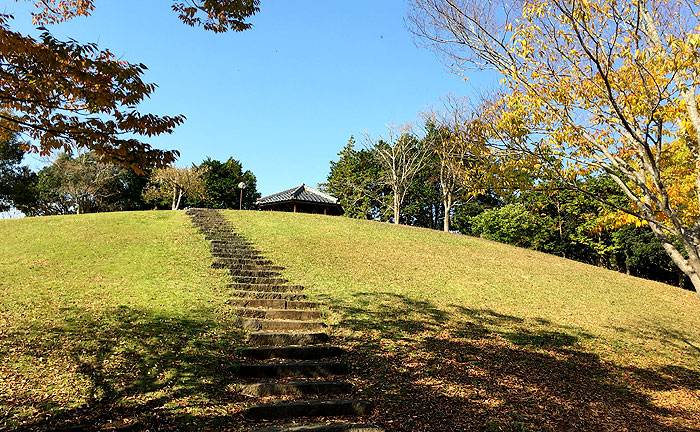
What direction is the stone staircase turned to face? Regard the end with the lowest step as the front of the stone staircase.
toward the camera

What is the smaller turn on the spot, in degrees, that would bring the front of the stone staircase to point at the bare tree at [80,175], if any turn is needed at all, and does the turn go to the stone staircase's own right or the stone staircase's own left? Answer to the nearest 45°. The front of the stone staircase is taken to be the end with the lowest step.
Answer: approximately 135° to the stone staircase's own right

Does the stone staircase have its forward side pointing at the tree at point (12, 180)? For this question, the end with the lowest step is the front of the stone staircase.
no

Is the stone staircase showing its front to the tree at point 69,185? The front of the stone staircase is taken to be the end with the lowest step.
no

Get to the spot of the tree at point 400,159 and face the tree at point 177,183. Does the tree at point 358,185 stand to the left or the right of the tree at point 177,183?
right

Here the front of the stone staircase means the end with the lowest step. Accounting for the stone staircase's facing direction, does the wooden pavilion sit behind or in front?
behind

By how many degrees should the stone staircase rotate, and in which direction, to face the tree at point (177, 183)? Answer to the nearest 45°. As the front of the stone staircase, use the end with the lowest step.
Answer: approximately 180°

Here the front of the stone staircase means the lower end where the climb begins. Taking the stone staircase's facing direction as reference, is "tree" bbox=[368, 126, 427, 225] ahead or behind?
behind

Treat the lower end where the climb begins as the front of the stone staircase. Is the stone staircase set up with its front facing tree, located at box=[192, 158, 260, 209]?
no

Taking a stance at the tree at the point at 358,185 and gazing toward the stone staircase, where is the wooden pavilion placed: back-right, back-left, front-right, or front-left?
front-right

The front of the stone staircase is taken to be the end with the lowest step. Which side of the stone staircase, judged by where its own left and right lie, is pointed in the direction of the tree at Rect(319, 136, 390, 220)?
back
